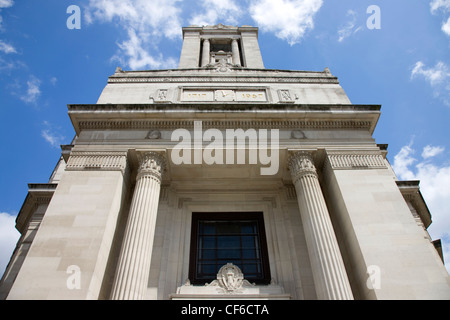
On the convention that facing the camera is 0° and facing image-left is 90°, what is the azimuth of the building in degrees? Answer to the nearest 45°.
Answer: approximately 0°
